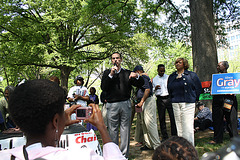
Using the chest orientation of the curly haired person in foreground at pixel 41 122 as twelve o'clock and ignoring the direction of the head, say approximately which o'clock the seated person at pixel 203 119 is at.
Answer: The seated person is roughly at 12 o'clock from the curly haired person in foreground.

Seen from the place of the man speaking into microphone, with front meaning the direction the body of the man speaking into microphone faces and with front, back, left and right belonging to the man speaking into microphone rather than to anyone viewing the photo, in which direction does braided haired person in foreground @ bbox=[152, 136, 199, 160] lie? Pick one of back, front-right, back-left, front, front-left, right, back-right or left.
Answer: front

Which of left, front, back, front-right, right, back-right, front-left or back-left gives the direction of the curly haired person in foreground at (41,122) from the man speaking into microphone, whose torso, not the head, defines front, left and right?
front

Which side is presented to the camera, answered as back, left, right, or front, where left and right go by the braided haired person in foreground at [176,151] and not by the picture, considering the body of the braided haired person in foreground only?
back

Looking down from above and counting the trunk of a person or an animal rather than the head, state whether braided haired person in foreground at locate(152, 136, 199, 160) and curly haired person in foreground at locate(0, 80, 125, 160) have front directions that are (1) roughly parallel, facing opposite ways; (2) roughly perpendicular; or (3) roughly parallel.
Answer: roughly parallel

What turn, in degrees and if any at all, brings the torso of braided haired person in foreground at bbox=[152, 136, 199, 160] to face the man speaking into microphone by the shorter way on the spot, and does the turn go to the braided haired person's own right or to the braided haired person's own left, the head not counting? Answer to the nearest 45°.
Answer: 0° — they already face them

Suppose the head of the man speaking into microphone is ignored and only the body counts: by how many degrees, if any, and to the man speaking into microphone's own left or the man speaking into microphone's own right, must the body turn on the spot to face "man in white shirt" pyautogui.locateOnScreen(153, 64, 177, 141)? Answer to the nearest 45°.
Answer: approximately 135° to the man speaking into microphone's own left

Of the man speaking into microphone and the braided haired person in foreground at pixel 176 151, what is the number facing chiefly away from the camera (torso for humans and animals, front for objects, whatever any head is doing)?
1

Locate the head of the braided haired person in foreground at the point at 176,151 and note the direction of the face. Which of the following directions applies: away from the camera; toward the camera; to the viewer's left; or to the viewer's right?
away from the camera

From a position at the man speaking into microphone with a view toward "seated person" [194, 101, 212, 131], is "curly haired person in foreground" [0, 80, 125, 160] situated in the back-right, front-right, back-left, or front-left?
back-right

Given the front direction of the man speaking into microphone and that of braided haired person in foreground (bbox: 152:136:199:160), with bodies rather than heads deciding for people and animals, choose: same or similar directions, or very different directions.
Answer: very different directions

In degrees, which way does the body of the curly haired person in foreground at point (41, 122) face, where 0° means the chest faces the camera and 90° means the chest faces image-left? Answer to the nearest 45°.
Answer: approximately 225°

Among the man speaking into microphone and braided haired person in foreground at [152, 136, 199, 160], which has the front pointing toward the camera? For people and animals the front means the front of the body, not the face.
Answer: the man speaking into microphone

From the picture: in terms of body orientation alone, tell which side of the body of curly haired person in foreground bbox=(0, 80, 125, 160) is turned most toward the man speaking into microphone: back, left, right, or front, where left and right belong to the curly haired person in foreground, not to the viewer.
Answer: front

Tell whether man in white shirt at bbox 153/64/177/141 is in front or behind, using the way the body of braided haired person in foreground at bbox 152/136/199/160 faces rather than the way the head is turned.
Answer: in front

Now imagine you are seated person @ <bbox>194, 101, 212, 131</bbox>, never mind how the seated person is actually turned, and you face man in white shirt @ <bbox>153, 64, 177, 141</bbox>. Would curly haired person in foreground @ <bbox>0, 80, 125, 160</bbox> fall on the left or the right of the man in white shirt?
left

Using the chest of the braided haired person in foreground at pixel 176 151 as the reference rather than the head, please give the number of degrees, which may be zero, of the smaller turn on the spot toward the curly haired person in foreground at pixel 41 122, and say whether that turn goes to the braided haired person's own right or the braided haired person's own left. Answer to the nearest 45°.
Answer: approximately 135° to the braided haired person's own left

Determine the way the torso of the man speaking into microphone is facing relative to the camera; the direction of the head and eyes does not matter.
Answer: toward the camera

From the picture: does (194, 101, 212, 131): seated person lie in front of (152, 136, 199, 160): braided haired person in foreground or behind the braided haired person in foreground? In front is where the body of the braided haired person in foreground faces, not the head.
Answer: in front
